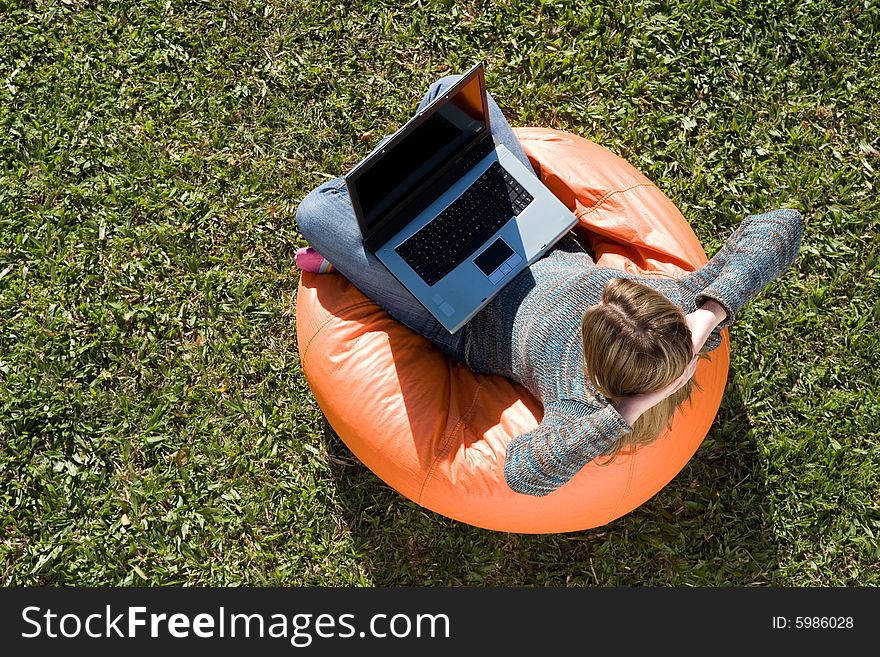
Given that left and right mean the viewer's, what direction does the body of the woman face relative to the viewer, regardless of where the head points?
facing away from the viewer and to the left of the viewer

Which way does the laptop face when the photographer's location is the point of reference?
facing the viewer and to the right of the viewer

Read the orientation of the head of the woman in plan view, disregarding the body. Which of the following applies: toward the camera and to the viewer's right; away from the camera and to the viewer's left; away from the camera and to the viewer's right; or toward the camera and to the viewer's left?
away from the camera and to the viewer's left
